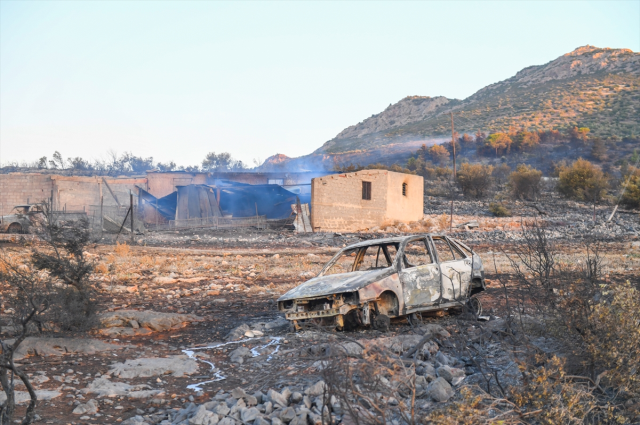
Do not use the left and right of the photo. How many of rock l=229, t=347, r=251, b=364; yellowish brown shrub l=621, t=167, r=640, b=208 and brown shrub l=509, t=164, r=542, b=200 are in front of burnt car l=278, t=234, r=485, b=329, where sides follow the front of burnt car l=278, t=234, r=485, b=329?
1

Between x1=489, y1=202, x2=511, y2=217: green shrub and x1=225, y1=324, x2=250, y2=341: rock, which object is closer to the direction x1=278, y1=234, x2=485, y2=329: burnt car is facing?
the rock

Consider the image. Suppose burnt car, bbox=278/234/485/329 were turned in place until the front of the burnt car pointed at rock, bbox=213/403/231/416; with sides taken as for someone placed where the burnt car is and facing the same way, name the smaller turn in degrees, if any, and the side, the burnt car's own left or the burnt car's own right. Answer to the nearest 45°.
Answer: approximately 45° to the burnt car's own left

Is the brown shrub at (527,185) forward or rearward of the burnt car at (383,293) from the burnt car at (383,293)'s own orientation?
rearward

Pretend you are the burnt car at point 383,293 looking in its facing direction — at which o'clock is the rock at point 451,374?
The rock is roughly at 10 o'clock from the burnt car.

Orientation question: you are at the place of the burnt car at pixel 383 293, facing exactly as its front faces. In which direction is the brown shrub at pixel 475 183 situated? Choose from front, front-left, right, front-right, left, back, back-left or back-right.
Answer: back-right

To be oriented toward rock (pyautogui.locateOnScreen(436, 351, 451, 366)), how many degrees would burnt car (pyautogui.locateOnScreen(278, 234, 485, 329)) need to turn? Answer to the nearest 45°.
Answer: approximately 45° to its left

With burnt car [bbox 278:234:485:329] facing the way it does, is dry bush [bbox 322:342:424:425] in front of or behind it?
in front

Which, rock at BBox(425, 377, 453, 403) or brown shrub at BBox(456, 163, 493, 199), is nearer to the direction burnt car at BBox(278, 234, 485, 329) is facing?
the rock

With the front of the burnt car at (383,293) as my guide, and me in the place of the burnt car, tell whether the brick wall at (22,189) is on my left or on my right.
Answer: on my right

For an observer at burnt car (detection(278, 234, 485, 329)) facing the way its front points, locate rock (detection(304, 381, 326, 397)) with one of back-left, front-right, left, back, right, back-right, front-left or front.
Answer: front-left

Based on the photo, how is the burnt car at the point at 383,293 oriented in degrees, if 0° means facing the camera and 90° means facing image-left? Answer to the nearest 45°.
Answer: approximately 45°
